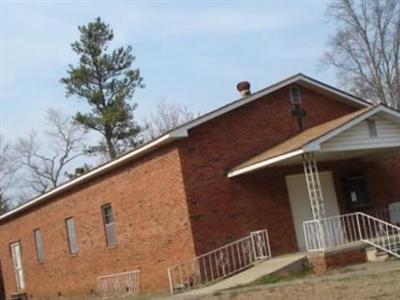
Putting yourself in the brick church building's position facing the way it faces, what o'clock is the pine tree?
The pine tree is roughly at 7 o'clock from the brick church building.

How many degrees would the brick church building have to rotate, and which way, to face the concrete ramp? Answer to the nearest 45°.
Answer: approximately 45° to its right
